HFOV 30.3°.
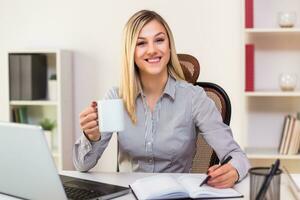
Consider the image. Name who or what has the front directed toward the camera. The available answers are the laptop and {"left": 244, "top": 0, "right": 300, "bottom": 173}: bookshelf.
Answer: the bookshelf

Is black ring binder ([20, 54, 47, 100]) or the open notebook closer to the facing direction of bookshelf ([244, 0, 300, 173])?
the open notebook

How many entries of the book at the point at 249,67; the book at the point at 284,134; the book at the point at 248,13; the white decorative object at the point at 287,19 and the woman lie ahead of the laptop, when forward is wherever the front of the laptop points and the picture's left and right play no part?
5

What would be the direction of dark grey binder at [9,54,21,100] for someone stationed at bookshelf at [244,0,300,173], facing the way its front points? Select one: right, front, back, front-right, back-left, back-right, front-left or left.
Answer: right

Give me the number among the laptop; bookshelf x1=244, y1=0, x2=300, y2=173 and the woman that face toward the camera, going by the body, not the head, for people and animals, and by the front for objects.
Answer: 2

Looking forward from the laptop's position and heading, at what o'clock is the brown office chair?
The brown office chair is roughly at 12 o'clock from the laptop.

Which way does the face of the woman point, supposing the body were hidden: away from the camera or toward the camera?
toward the camera

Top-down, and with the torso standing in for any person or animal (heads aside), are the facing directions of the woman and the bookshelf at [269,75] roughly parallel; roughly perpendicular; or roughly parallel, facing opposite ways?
roughly parallel

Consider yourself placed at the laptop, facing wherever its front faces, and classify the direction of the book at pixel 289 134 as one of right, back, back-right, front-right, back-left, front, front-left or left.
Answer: front

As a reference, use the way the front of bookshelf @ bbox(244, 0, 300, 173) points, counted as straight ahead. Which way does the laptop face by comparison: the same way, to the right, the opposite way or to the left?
the opposite way

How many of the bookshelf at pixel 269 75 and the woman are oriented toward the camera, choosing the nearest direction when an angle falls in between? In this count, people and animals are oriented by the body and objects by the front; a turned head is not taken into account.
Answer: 2

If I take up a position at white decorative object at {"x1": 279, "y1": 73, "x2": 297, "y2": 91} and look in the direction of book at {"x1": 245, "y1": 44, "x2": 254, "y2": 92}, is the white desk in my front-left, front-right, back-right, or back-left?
front-left

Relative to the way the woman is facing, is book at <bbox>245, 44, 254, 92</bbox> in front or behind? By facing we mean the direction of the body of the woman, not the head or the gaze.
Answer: behind

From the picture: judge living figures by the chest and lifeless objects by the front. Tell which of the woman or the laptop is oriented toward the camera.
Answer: the woman

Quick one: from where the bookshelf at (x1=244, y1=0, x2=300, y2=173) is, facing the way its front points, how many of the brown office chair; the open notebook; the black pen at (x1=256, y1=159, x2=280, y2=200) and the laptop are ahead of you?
4

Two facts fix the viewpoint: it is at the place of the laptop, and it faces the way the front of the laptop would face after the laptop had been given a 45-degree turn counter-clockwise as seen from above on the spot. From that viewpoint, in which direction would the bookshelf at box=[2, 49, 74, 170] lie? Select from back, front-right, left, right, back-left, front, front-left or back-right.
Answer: front

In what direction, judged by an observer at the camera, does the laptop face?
facing away from the viewer and to the right of the viewer

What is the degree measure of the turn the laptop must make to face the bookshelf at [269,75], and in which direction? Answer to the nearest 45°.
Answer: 0° — it already faces it

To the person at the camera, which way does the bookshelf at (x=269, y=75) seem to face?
facing the viewer
